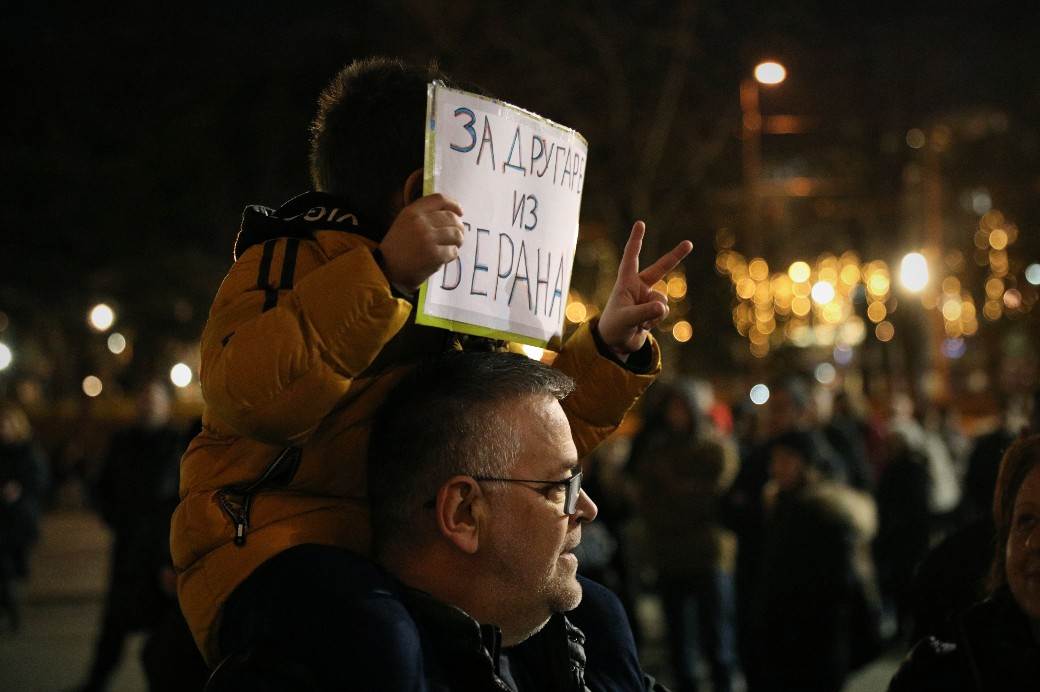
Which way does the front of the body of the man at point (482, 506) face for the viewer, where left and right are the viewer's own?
facing to the right of the viewer

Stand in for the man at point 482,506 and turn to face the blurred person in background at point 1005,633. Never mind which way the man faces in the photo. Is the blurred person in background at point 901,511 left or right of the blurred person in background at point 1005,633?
left

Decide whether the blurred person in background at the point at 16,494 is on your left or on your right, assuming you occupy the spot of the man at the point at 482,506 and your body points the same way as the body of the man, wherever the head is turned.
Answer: on your left

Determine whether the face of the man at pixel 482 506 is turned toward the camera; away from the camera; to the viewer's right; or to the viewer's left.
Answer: to the viewer's right

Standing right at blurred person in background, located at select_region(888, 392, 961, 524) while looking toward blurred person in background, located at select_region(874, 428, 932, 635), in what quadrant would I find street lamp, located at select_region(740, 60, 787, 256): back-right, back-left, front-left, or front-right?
back-right

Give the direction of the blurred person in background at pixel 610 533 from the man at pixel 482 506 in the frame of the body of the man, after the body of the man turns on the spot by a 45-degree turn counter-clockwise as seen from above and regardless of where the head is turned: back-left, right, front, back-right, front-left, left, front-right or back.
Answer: front-left

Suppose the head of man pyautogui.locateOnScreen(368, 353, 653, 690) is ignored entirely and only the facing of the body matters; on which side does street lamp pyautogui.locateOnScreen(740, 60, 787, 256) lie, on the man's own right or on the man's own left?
on the man's own left

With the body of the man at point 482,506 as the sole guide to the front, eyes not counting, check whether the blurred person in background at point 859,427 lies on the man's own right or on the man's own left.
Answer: on the man's own left
